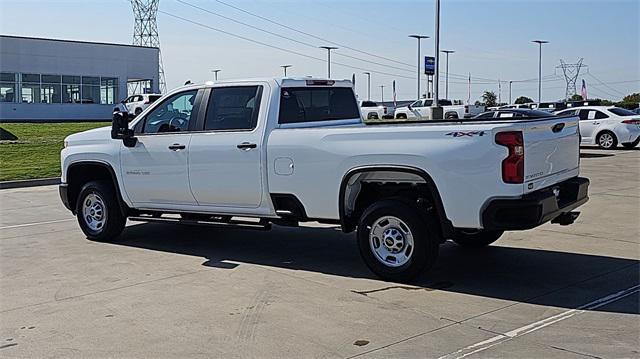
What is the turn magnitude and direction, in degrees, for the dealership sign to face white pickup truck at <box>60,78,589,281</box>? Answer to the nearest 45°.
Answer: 0° — it already faces it

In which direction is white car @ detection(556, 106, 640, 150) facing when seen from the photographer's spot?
facing away from the viewer and to the left of the viewer

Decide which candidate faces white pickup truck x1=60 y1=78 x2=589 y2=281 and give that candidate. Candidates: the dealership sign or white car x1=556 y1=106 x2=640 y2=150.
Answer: the dealership sign

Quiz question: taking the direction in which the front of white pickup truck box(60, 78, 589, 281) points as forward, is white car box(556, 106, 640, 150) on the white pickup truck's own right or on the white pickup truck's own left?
on the white pickup truck's own right

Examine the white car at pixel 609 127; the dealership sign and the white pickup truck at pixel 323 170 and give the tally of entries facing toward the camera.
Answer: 1

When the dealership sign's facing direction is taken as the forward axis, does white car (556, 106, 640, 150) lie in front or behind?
in front

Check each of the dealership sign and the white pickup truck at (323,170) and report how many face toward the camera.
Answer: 1

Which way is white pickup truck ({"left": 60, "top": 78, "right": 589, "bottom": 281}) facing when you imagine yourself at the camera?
facing away from the viewer and to the left of the viewer

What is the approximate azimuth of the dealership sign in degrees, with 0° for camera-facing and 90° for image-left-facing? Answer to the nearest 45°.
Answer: approximately 0°

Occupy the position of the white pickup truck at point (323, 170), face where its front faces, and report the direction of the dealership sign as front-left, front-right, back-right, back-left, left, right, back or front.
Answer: front-right
